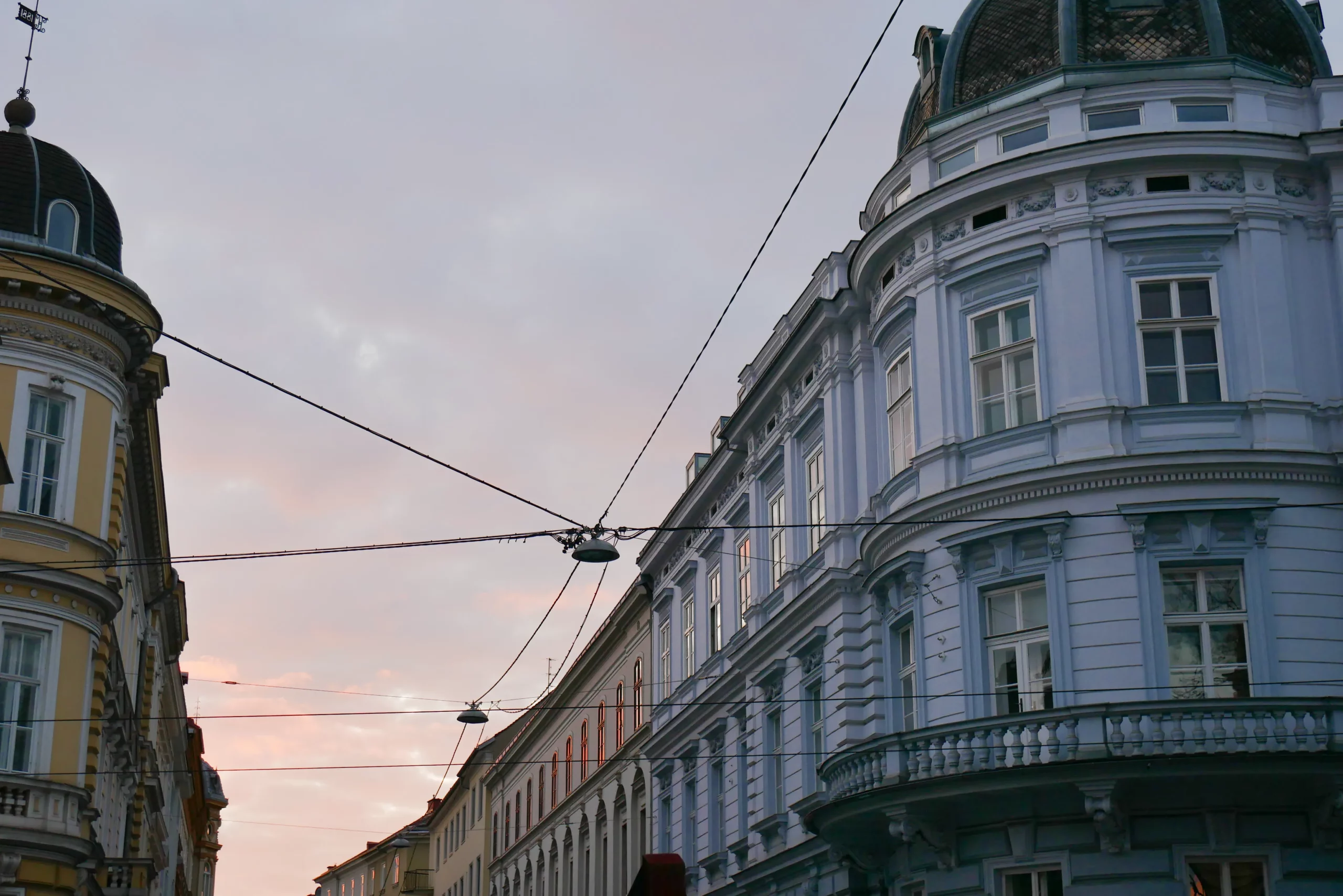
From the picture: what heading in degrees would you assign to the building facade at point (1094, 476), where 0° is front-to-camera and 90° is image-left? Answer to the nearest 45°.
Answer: approximately 0°
